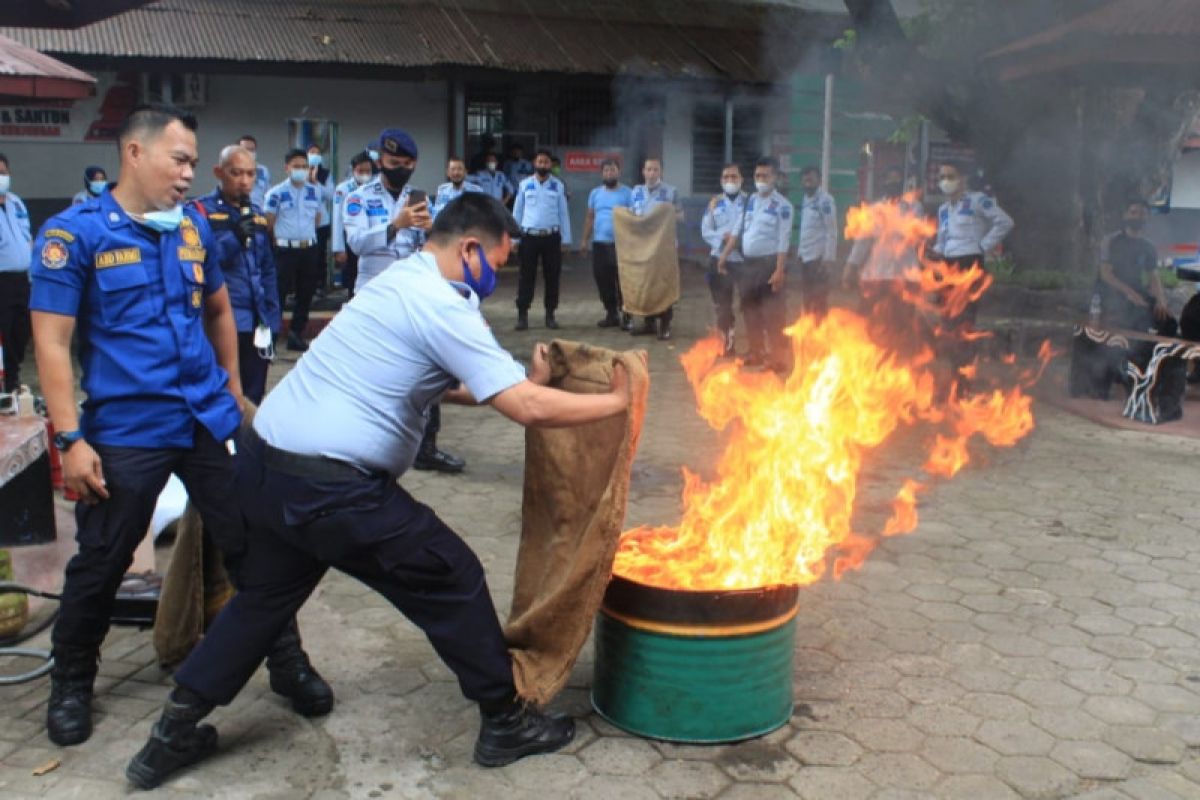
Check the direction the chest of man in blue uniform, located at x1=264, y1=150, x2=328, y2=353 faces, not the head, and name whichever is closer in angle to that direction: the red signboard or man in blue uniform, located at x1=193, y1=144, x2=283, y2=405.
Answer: the man in blue uniform
